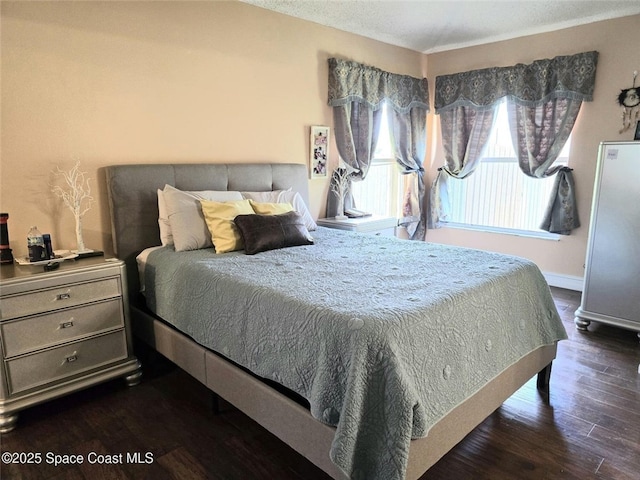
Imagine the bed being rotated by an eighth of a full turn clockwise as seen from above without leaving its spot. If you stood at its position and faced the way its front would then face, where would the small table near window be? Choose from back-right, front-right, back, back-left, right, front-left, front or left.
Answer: back

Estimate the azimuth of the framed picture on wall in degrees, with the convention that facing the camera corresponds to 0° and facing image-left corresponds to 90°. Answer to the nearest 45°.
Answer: approximately 315°

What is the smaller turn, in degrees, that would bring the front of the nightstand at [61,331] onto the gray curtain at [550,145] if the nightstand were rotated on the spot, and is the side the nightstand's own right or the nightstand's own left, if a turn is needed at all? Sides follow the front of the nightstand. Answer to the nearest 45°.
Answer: approximately 45° to the nightstand's own left

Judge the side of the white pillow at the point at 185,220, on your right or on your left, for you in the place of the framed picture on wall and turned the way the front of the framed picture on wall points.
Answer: on your right

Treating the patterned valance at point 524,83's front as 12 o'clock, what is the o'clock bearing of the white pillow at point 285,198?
The white pillow is roughly at 12 o'clock from the patterned valance.

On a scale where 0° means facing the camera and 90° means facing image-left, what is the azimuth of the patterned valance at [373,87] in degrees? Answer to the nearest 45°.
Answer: approximately 315°

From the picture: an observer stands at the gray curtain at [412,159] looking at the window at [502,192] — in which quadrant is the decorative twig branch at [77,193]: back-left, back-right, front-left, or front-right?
back-right

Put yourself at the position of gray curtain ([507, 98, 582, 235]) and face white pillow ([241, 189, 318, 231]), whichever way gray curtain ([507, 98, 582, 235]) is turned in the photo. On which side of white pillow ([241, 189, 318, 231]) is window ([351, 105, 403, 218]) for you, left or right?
right

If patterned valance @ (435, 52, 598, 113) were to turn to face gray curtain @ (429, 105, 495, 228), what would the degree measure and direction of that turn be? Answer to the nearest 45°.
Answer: approximately 90° to its right

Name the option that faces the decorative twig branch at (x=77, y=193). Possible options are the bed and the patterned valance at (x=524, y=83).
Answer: the patterned valance
